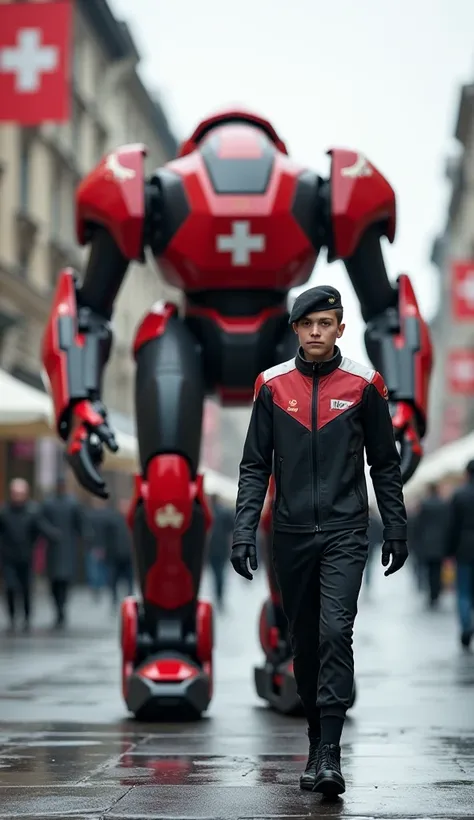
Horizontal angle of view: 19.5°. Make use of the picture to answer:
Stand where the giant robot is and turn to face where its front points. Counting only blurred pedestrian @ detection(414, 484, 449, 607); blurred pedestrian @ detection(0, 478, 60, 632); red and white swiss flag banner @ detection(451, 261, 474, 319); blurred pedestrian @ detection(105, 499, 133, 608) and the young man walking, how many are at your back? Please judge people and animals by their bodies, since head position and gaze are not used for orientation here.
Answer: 4

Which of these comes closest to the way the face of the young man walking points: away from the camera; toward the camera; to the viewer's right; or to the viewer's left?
toward the camera

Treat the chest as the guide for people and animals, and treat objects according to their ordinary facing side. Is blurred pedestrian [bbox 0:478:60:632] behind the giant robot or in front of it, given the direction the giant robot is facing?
behind

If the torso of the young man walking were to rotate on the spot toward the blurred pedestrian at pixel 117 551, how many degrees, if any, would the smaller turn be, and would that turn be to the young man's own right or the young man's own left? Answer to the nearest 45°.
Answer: approximately 180°

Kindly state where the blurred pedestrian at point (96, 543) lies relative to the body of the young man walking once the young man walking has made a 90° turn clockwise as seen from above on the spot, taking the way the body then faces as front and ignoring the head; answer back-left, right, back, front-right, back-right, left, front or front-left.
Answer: right

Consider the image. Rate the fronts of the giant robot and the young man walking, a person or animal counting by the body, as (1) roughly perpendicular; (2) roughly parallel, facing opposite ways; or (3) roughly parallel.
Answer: roughly parallel

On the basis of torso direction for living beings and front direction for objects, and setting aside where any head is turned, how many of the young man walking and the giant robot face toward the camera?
2

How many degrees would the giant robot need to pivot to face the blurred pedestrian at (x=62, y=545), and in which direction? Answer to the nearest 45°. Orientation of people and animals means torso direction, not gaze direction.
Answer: approximately 180°

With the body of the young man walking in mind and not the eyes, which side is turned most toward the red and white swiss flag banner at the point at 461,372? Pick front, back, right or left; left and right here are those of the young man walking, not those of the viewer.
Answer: back

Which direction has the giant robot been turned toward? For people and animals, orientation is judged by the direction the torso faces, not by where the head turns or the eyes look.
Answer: toward the camera

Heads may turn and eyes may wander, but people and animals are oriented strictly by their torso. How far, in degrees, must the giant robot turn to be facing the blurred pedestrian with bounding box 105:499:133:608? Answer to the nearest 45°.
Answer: approximately 180°

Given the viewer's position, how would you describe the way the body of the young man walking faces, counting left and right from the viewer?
facing the viewer

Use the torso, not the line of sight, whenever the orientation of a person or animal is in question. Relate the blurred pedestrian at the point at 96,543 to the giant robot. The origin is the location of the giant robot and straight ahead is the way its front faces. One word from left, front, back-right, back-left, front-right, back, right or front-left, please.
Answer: back
